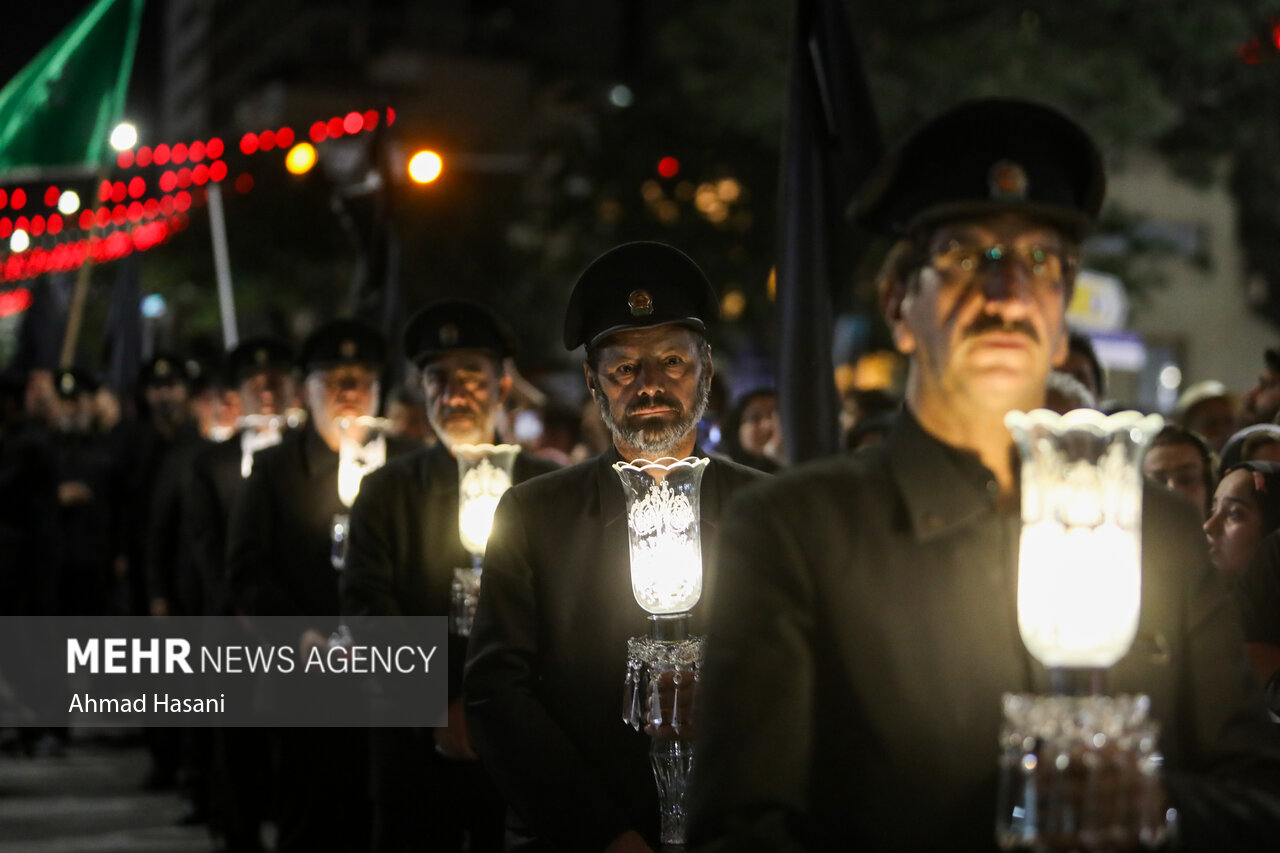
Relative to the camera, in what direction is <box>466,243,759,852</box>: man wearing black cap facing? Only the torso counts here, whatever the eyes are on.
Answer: toward the camera

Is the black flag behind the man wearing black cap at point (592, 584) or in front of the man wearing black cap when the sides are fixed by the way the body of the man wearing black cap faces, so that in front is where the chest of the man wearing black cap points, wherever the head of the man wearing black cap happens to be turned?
behind

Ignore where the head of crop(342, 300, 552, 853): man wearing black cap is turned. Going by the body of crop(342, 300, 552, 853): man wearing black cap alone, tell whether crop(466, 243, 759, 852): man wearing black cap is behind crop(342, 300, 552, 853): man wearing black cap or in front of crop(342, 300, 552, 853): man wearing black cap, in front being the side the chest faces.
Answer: in front

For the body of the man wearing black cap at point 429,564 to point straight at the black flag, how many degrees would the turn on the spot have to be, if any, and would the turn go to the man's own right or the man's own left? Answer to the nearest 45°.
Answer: approximately 90° to the man's own left

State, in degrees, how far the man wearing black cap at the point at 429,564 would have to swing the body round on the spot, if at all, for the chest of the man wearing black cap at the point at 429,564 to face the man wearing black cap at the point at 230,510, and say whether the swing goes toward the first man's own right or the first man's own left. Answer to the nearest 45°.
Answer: approximately 180°

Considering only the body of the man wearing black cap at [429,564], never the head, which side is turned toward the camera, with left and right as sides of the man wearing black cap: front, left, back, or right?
front

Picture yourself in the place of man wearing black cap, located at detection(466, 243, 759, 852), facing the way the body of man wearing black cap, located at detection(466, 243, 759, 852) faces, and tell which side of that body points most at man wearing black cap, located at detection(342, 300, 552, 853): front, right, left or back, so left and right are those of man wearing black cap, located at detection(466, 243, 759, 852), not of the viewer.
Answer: back

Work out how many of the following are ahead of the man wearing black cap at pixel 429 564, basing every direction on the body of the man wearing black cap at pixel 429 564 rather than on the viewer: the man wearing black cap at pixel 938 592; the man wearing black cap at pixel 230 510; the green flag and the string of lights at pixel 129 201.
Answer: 1

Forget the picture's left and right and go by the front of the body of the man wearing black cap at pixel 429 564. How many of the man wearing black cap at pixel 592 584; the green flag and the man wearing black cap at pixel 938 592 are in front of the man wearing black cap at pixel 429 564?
2

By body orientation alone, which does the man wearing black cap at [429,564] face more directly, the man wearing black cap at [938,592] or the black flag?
the man wearing black cap

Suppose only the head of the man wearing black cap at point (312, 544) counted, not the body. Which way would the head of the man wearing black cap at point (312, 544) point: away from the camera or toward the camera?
toward the camera

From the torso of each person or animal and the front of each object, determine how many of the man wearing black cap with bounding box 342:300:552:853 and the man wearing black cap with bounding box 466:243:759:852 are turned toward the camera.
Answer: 2

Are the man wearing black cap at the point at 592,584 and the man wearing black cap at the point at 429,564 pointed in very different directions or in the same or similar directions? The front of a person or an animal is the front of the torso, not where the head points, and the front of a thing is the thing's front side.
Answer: same or similar directions

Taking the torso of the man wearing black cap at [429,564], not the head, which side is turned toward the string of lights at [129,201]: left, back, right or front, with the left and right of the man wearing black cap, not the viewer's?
back
